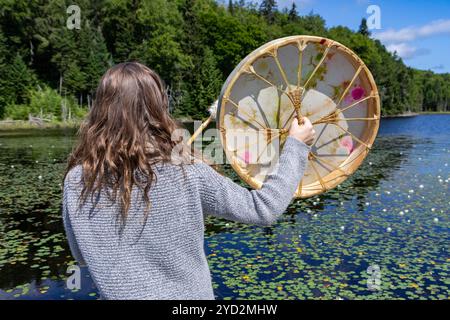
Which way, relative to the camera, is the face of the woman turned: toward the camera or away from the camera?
away from the camera

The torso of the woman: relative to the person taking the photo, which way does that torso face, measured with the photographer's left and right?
facing away from the viewer
